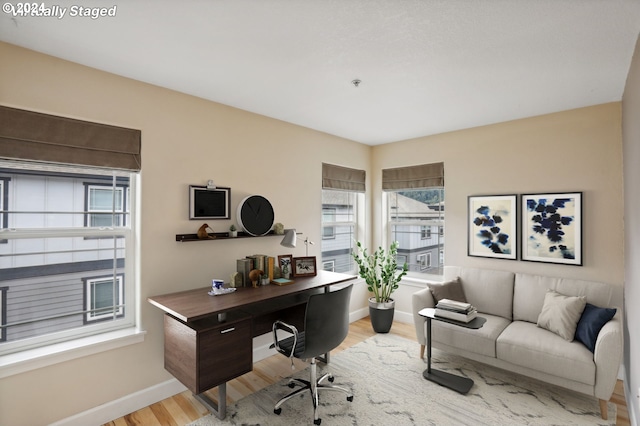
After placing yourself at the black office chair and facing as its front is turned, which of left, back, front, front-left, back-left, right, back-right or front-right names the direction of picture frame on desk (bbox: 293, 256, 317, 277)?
front-right

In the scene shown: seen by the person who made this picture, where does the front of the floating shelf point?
facing the viewer and to the right of the viewer

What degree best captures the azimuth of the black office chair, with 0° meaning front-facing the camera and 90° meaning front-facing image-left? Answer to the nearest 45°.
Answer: approximately 135°

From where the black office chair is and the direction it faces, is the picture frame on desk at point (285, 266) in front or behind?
in front

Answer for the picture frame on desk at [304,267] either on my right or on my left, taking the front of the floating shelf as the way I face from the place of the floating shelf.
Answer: on my left

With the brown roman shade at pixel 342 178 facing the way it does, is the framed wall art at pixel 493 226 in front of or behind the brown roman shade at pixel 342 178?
in front

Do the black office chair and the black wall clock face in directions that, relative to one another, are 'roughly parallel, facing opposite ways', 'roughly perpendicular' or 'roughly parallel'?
roughly parallel, facing opposite ways

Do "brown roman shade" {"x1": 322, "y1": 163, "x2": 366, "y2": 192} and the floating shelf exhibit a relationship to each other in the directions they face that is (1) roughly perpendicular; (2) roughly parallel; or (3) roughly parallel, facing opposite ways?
roughly parallel

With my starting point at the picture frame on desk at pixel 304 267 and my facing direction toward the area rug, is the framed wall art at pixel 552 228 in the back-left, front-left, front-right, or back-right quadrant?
front-left

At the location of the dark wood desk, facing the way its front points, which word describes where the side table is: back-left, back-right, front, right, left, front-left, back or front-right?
front-left

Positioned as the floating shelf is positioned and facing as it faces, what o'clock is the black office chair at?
The black office chair is roughly at 12 o'clock from the floating shelf.

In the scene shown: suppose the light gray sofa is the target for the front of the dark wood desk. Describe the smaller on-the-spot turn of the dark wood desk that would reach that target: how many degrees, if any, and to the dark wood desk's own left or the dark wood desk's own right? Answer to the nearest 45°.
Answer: approximately 45° to the dark wood desk's own left

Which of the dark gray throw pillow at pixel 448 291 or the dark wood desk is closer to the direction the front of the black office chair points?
the dark wood desk

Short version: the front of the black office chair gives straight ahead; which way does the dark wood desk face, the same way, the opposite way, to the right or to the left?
the opposite way

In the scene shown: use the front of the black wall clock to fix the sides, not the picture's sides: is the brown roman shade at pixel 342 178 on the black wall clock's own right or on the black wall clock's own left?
on the black wall clock's own left
